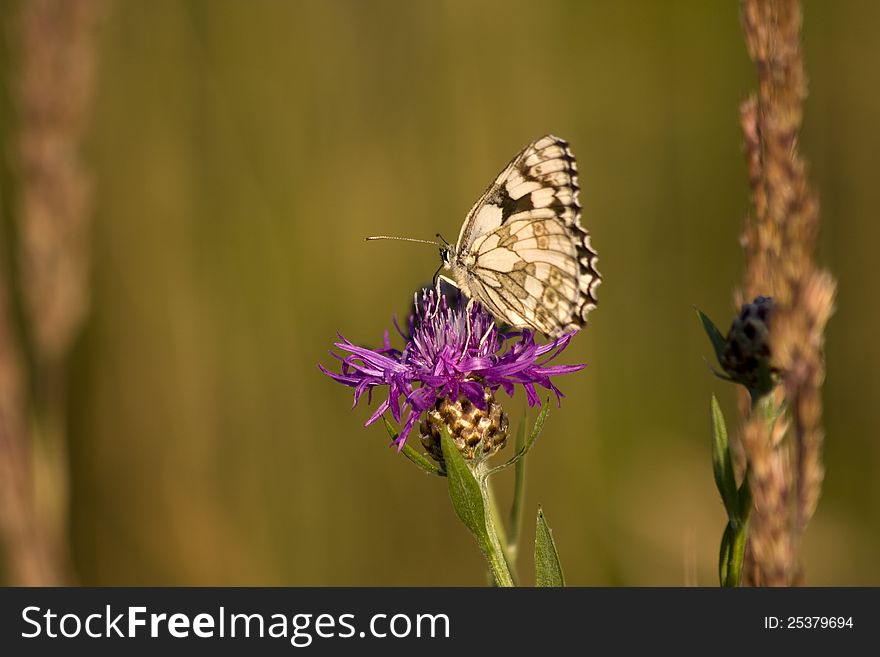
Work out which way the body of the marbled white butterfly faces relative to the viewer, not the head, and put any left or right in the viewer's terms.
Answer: facing to the left of the viewer

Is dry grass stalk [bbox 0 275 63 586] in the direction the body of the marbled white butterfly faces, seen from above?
yes
